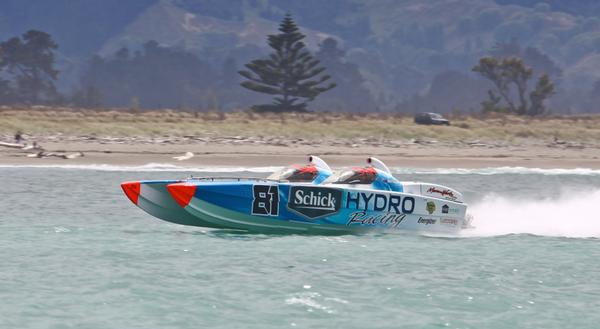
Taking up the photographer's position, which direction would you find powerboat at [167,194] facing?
facing to the left of the viewer
